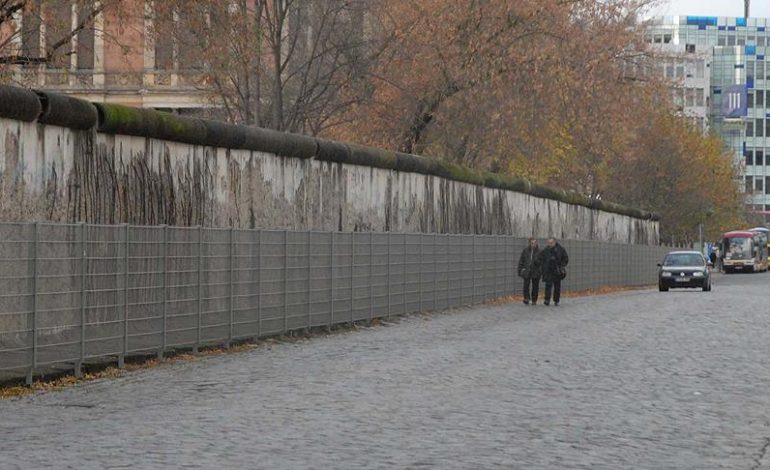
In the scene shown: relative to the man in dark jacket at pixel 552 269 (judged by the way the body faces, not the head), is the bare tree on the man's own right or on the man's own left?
on the man's own right

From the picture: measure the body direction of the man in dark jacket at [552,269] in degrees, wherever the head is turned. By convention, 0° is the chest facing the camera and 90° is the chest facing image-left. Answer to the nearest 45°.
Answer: approximately 0°

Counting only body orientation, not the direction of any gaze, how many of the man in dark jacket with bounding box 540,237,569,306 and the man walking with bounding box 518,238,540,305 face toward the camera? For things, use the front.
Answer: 2

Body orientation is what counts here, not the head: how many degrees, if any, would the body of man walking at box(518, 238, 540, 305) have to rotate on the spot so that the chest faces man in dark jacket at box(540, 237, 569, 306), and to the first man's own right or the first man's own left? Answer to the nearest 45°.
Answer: approximately 90° to the first man's own left
